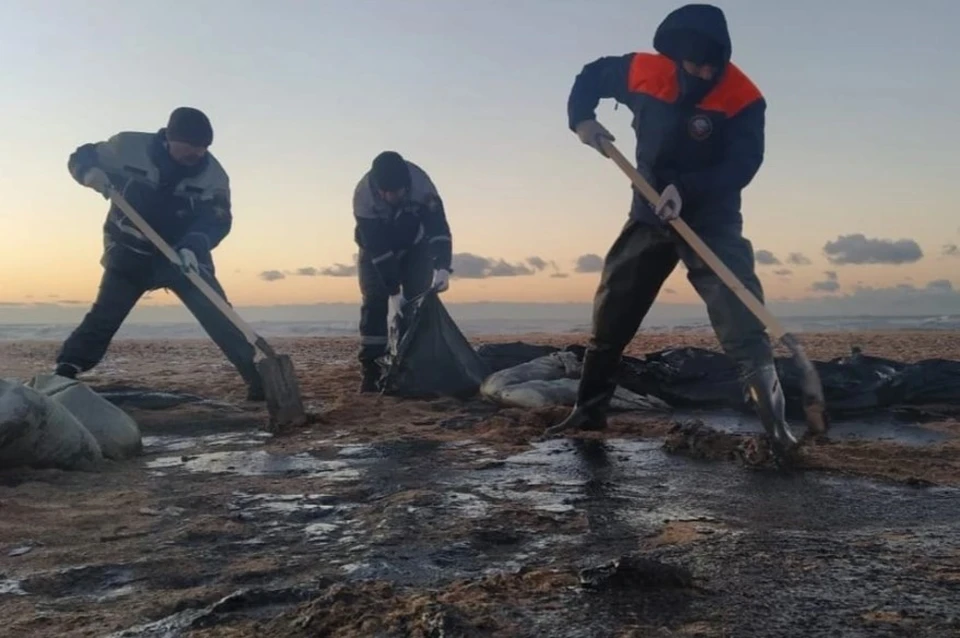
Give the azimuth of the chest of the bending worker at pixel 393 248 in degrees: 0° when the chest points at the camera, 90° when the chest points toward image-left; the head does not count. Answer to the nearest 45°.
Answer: approximately 0°

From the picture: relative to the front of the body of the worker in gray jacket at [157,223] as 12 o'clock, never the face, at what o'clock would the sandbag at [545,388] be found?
The sandbag is roughly at 10 o'clock from the worker in gray jacket.

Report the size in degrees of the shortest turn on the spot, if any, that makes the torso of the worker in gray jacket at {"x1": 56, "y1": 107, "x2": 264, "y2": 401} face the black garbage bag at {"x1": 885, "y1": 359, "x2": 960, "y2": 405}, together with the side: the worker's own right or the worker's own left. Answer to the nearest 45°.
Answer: approximately 45° to the worker's own left

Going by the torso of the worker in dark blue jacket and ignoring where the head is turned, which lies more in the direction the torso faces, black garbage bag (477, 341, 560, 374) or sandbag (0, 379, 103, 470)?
the sandbag

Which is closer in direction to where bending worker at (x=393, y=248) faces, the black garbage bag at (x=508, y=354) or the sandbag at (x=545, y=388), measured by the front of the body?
the sandbag

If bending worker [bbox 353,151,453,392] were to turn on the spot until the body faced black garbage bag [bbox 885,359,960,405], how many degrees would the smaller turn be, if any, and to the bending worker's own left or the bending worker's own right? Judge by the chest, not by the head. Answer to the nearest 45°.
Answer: approximately 45° to the bending worker's own left

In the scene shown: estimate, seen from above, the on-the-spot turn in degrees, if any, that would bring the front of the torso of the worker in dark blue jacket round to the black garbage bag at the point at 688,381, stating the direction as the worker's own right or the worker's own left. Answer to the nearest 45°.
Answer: approximately 180°

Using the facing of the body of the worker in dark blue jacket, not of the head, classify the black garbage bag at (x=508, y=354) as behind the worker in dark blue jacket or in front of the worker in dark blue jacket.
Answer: behind

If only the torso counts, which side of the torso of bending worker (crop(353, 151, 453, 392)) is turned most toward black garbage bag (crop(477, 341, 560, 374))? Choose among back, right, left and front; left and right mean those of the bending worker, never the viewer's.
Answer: left
